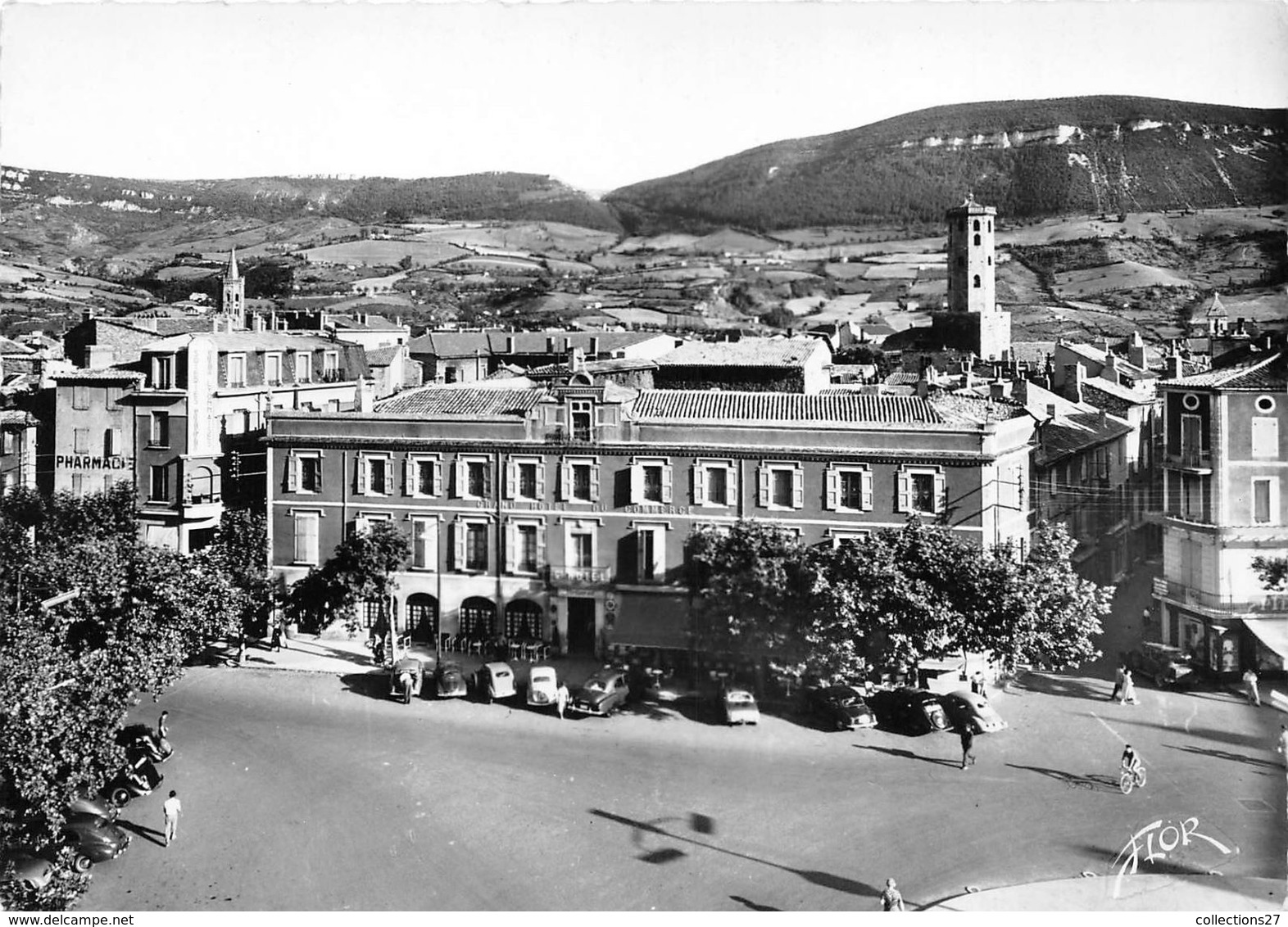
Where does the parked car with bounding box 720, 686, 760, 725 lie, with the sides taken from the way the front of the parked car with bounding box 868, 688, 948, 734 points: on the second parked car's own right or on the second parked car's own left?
on the second parked car's own right

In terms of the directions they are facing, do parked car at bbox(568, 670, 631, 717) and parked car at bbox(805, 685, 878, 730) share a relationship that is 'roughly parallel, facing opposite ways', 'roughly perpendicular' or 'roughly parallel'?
roughly perpendicular

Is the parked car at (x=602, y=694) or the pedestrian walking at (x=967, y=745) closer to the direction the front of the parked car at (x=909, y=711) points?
the pedestrian walking

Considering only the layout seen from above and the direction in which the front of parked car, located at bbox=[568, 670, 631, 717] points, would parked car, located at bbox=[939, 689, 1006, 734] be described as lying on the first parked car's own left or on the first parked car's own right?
on the first parked car's own left

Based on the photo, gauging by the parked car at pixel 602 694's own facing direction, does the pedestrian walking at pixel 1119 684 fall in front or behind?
behind

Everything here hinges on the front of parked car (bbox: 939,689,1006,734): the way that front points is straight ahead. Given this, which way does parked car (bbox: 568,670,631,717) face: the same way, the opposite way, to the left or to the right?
to the right

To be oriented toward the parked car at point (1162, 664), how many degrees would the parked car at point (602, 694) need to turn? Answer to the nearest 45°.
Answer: approximately 135° to its left
